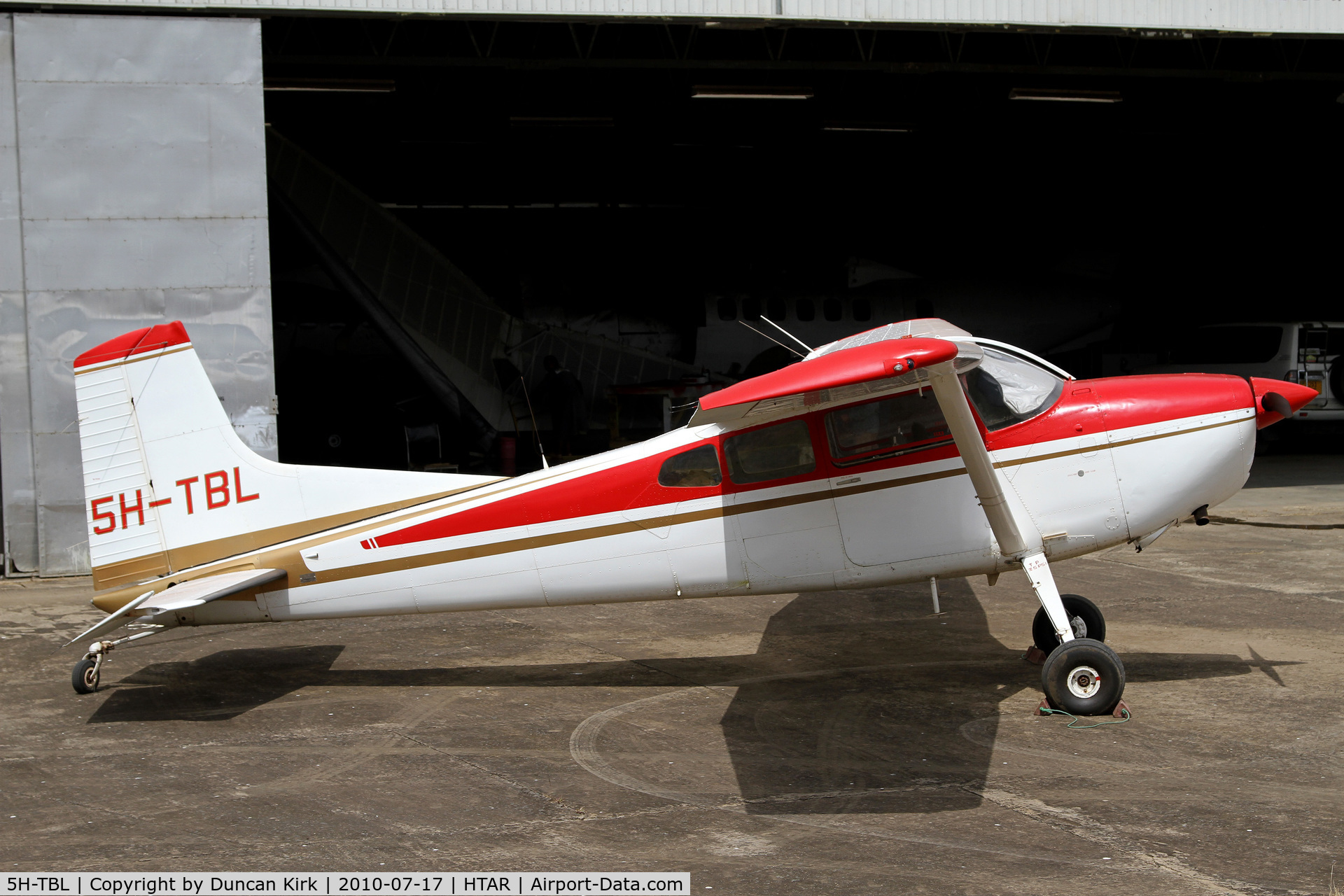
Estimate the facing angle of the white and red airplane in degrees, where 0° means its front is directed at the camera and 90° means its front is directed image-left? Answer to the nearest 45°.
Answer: approximately 270°

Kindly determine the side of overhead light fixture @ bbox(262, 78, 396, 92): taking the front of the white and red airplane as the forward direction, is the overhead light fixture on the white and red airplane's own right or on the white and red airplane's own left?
on the white and red airplane's own left

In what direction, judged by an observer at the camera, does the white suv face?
facing away from the viewer and to the left of the viewer

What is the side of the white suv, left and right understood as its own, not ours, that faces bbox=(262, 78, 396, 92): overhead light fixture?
left

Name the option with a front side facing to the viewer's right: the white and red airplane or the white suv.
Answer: the white and red airplane

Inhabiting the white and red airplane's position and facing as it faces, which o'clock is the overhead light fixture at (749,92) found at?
The overhead light fixture is roughly at 9 o'clock from the white and red airplane.

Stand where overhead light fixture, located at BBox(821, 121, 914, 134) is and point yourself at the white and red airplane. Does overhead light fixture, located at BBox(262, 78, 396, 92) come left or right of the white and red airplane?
right

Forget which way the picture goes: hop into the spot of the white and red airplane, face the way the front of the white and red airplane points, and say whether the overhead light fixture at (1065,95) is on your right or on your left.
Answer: on your left

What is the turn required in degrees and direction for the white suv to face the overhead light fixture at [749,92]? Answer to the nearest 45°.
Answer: approximately 90° to its left

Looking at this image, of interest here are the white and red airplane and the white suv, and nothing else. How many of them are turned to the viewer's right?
1
